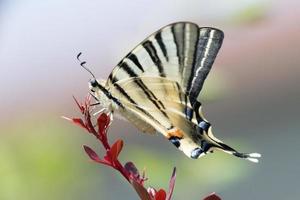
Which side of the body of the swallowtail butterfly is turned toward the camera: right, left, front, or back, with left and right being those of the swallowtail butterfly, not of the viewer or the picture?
left
